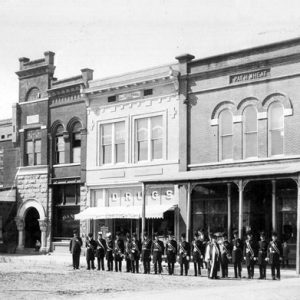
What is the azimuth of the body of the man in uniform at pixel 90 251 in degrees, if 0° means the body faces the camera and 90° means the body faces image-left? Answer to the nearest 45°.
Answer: approximately 0°

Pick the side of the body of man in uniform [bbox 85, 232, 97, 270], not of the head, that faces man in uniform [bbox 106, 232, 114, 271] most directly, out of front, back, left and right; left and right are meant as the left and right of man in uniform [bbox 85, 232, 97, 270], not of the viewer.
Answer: left

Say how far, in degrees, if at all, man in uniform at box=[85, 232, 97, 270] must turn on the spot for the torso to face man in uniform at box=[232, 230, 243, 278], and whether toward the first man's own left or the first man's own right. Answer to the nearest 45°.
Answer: approximately 45° to the first man's own left

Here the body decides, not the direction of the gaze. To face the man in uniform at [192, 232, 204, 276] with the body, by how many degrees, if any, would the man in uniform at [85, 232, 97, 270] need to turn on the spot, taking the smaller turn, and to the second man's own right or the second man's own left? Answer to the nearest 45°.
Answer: approximately 45° to the second man's own left

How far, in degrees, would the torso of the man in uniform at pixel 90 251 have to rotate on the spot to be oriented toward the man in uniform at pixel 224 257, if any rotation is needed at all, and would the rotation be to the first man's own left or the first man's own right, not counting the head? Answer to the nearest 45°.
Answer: approximately 45° to the first man's own left

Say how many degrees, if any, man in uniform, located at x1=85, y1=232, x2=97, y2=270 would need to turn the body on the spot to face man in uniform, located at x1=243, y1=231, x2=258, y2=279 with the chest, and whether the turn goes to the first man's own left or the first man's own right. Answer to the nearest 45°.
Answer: approximately 45° to the first man's own left
